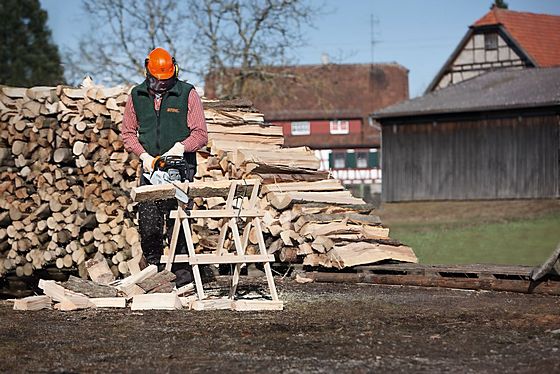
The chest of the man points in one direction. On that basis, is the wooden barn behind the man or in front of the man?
behind

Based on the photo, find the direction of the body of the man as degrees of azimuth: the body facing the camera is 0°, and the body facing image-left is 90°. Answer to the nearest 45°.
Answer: approximately 0°
